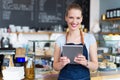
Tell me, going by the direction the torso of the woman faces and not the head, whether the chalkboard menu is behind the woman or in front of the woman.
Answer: behind

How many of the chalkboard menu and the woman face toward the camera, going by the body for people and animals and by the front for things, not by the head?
2

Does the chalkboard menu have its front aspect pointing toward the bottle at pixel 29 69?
yes

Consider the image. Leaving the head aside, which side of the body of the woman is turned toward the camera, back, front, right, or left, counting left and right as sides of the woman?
front

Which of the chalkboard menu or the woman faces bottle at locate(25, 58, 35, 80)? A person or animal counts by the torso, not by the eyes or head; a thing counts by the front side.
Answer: the chalkboard menu

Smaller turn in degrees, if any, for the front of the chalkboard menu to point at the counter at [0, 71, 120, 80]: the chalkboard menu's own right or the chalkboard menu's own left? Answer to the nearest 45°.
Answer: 0° — it already faces it

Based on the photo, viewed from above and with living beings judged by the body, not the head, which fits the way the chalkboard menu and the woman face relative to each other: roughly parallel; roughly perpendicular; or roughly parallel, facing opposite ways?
roughly parallel

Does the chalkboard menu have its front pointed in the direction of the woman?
yes

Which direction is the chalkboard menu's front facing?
toward the camera
